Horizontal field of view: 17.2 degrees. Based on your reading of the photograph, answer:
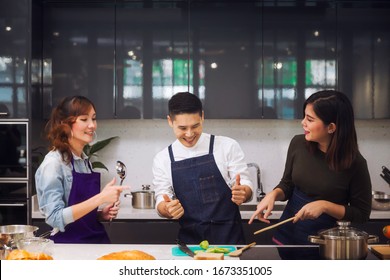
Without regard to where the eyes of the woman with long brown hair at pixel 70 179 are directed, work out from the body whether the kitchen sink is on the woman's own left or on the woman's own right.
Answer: on the woman's own left

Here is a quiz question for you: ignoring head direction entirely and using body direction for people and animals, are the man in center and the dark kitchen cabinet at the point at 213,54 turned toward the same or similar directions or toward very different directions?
same or similar directions

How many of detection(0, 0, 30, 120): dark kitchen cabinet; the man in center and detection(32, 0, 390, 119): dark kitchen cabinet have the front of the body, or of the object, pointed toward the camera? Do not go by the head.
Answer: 3

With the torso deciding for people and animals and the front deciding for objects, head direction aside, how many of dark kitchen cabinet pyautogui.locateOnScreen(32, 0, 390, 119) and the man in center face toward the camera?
2

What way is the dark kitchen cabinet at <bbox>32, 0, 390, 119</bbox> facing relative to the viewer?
toward the camera

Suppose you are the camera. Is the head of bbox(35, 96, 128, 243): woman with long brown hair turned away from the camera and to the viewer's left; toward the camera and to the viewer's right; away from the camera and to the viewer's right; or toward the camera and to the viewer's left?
toward the camera and to the viewer's right

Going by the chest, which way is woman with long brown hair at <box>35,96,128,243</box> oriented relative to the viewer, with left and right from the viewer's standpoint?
facing the viewer and to the right of the viewer

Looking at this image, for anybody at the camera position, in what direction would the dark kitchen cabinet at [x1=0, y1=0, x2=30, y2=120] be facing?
facing the viewer

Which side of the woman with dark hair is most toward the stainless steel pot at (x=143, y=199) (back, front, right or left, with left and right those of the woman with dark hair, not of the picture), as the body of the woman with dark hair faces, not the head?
right

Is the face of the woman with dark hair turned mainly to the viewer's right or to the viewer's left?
to the viewer's left

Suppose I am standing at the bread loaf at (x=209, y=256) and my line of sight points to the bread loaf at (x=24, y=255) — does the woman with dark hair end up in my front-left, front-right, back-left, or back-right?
back-right

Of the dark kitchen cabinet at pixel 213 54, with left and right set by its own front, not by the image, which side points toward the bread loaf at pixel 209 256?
front
